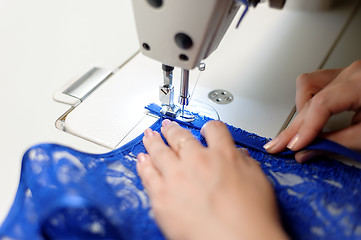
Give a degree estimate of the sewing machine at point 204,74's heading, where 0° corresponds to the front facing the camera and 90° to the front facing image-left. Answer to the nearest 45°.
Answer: approximately 315°
